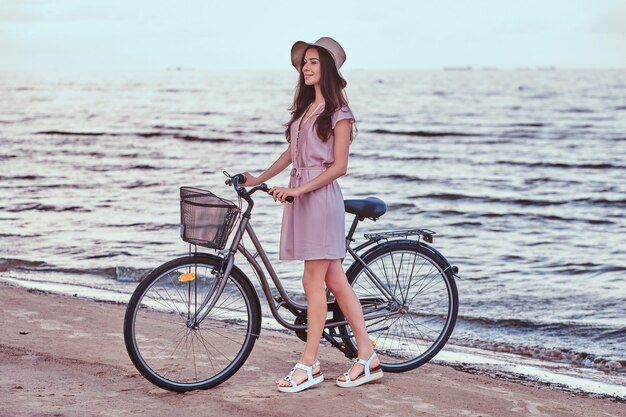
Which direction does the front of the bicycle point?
to the viewer's left

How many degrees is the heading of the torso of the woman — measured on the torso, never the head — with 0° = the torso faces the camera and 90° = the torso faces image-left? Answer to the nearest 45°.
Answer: approximately 45°
